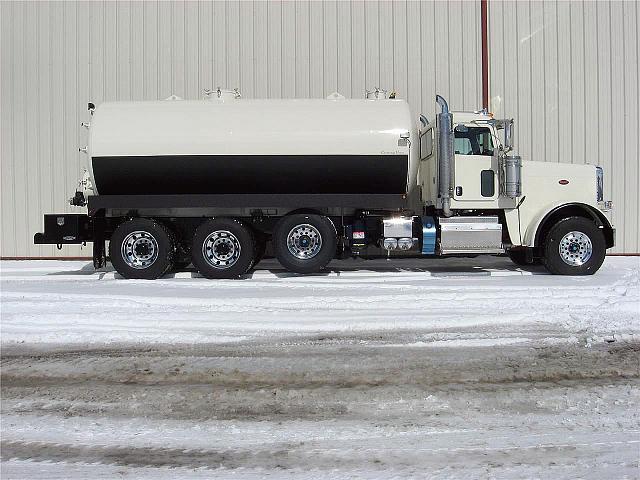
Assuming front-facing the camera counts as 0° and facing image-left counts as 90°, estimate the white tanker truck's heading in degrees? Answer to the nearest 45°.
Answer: approximately 270°
